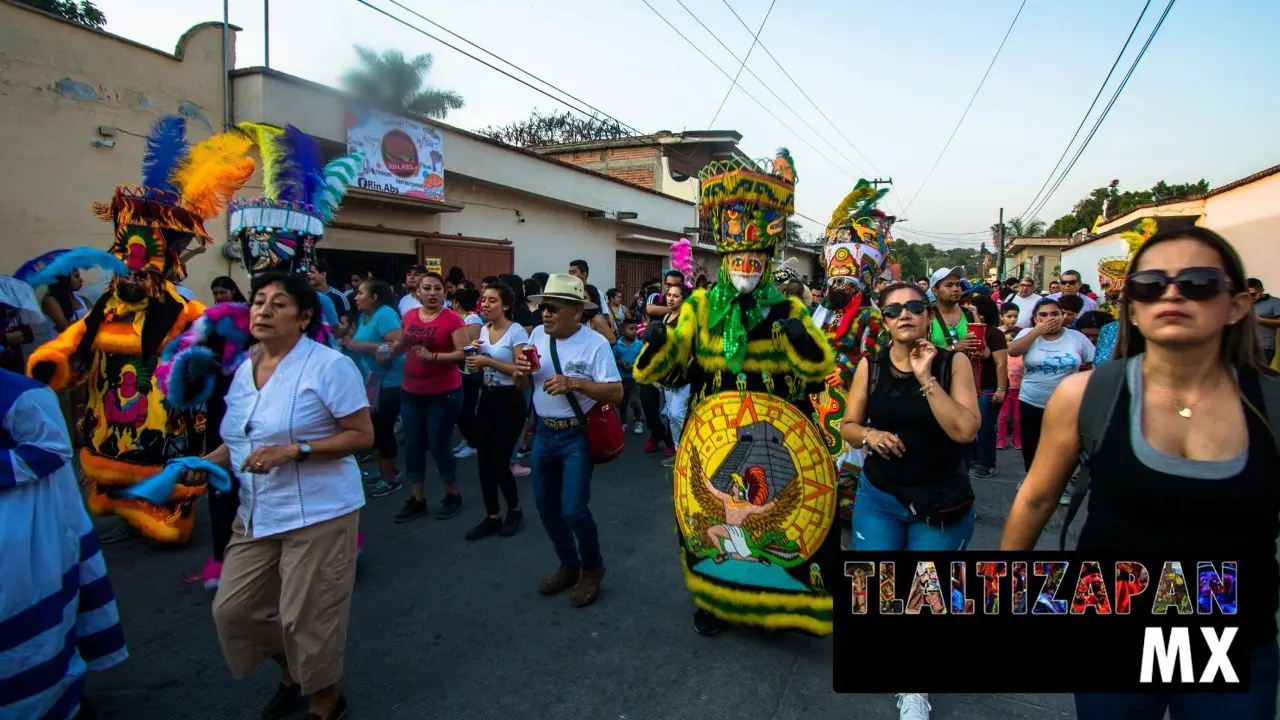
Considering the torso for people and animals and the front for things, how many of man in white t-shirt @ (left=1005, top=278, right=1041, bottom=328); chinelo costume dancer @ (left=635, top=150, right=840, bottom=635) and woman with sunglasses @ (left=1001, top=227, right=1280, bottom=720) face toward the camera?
3

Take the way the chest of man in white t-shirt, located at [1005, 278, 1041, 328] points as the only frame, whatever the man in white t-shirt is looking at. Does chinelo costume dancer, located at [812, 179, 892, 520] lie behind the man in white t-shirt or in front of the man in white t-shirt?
in front

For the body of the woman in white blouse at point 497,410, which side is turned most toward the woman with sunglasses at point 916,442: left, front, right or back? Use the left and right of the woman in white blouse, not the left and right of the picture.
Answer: left

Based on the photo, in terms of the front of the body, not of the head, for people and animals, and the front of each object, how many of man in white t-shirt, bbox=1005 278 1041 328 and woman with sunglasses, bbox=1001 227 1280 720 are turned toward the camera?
2

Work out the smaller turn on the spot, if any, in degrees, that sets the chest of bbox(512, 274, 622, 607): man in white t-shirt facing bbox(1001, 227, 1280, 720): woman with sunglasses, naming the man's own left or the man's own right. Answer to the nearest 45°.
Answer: approximately 90° to the man's own left

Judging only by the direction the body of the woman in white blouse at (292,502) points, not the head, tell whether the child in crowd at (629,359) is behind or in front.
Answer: behind

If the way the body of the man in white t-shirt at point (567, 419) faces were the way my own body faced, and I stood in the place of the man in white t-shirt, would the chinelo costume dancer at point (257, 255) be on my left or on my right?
on my right

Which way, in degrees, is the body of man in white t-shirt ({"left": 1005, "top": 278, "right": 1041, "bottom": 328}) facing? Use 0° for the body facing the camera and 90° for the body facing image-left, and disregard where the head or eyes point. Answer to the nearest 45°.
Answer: approximately 0°
